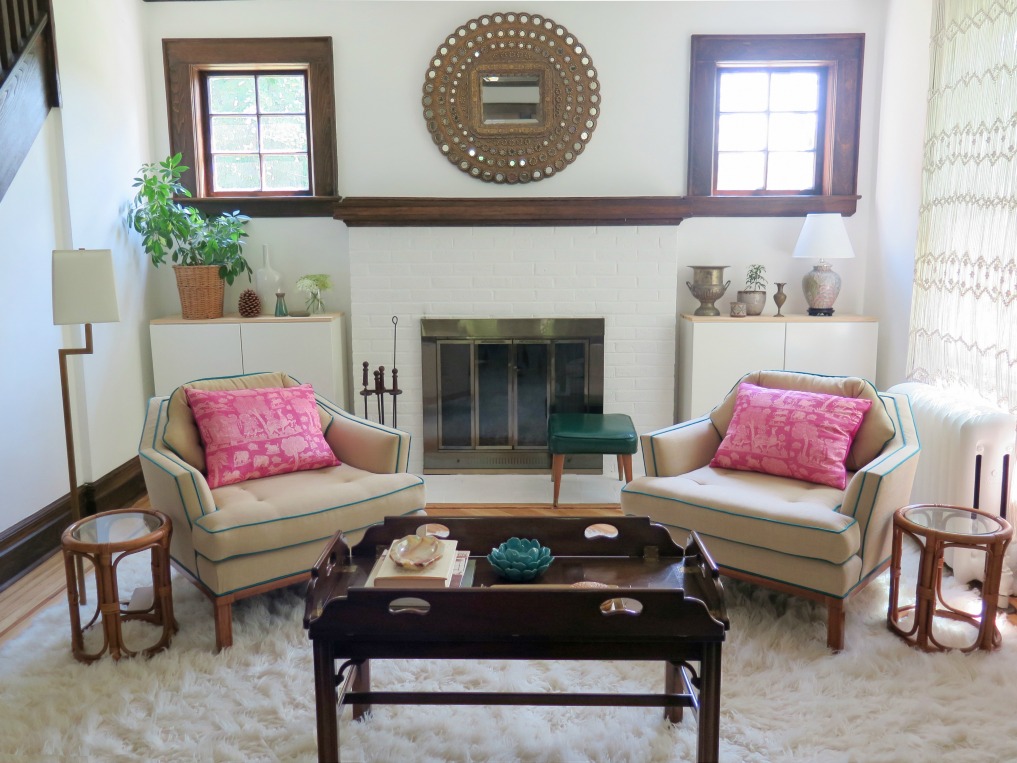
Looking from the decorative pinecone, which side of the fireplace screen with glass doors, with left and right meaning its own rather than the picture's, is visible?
right

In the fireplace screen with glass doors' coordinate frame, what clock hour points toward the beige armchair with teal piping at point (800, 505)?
The beige armchair with teal piping is roughly at 11 o'clock from the fireplace screen with glass doors.

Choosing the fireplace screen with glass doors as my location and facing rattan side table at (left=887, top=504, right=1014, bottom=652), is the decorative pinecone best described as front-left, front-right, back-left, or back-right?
back-right

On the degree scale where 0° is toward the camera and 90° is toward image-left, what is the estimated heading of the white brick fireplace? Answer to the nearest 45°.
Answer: approximately 0°

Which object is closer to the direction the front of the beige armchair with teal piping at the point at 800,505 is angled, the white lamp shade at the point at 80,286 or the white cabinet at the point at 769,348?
the white lamp shade

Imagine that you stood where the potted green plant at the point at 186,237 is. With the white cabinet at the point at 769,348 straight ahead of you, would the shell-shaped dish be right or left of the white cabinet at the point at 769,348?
right

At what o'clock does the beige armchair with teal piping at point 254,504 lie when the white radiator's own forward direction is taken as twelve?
The beige armchair with teal piping is roughly at 11 o'clock from the white radiator.

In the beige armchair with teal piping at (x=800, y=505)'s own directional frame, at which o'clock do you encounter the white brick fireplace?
The white brick fireplace is roughly at 3 o'clock from the beige armchair with teal piping.

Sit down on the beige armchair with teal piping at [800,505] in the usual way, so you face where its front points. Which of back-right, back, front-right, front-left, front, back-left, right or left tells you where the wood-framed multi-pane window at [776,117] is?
back-right

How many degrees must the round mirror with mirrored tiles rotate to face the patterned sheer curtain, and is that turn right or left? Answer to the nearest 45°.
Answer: approximately 45° to its left
